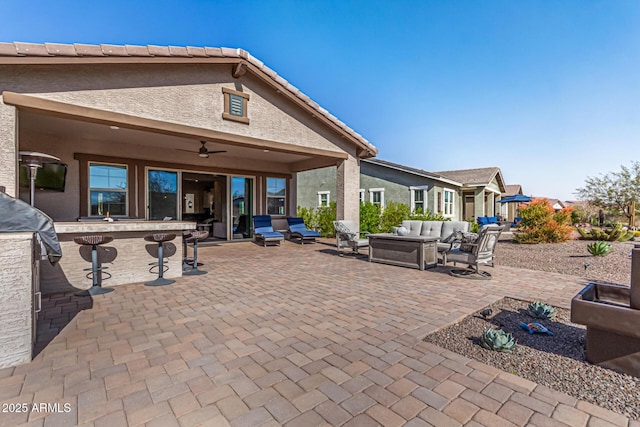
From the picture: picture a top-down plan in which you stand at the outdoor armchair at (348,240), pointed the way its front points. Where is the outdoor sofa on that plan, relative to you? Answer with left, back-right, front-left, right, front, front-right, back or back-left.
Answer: front-left

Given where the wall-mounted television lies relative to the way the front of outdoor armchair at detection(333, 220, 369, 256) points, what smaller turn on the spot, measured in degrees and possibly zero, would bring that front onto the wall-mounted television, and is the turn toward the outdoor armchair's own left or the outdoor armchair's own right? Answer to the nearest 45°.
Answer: approximately 135° to the outdoor armchair's own right

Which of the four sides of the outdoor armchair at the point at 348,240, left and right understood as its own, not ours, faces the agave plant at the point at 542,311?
front

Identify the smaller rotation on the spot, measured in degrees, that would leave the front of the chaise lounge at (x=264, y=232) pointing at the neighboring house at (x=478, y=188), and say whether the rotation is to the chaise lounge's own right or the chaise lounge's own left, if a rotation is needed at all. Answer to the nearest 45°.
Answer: approximately 90° to the chaise lounge's own left

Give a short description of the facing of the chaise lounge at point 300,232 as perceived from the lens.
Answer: facing the viewer and to the right of the viewer

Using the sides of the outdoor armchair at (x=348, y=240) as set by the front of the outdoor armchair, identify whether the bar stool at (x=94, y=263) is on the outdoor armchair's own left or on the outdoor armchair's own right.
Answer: on the outdoor armchair's own right

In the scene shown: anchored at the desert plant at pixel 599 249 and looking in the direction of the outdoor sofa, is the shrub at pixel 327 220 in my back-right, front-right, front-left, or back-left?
front-right

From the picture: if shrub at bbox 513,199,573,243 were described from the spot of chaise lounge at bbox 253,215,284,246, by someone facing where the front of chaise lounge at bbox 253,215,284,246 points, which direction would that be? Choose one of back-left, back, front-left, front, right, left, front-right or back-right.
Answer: front-left

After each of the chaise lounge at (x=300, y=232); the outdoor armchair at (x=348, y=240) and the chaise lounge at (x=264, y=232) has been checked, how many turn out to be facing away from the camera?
0
